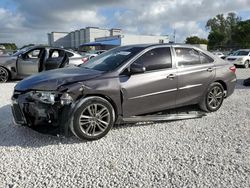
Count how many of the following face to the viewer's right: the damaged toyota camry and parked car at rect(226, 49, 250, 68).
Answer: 0

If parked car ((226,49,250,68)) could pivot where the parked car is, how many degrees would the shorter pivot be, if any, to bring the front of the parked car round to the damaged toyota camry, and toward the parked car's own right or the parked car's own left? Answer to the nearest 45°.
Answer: approximately 45° to the parked car's own left

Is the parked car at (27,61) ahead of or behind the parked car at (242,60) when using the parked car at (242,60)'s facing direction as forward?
ahead

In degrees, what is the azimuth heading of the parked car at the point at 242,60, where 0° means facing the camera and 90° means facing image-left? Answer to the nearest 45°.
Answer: approximately 45°

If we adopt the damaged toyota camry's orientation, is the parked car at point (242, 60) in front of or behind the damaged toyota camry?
behind

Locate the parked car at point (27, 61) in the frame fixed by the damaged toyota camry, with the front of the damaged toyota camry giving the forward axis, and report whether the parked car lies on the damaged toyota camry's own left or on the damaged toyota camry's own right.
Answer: on the damaged toyota camry's own right

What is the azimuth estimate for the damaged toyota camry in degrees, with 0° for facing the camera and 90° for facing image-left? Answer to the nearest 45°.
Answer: approximately 45°
